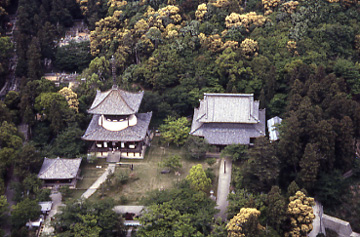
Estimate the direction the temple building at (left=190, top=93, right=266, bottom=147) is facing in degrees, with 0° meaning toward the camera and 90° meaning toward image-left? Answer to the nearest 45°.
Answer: approximately 0°

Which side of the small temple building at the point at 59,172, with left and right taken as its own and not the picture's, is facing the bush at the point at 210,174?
left

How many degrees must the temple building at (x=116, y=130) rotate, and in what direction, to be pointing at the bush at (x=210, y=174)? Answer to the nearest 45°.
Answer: approximately 45° to its left

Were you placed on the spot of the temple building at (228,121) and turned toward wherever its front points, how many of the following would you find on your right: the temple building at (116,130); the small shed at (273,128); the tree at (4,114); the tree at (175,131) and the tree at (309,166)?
3

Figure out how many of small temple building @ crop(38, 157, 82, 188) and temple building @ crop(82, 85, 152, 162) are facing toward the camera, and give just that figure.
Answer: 2

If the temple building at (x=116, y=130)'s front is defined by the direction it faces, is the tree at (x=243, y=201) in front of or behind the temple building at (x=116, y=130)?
in front

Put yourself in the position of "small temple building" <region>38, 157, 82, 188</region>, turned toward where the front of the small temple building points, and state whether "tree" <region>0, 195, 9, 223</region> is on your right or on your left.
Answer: on your right

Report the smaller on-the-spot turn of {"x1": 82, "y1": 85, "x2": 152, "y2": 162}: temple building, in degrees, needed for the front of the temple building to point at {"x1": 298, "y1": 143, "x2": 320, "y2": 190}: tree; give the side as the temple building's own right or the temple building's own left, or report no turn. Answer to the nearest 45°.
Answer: approximately 45° to the temple building's own left

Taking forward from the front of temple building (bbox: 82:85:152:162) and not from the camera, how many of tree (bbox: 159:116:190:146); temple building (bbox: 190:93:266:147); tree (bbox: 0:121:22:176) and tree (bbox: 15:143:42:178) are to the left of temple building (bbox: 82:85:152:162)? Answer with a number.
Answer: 2

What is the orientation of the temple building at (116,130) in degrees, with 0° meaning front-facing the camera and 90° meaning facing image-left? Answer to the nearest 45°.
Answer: approximately 0°

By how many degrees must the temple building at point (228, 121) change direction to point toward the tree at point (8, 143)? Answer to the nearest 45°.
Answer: approximately 90° to its right
